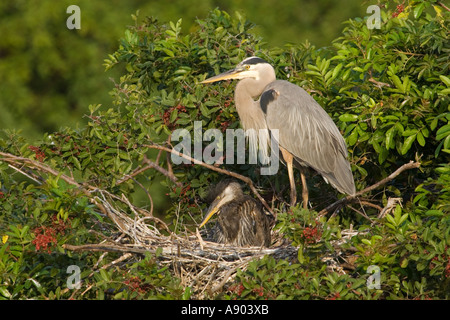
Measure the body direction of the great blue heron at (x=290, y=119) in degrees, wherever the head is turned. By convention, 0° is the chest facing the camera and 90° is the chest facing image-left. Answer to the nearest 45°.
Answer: approximately 90°

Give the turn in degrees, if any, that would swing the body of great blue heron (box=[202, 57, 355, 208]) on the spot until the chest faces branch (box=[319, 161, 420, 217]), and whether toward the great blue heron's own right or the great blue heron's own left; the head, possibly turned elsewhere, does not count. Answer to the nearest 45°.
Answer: approximately 135° to the great blue heron's own left

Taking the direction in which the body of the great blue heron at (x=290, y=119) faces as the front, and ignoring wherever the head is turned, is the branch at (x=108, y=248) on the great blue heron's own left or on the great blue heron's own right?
on the great blue heron's own left
